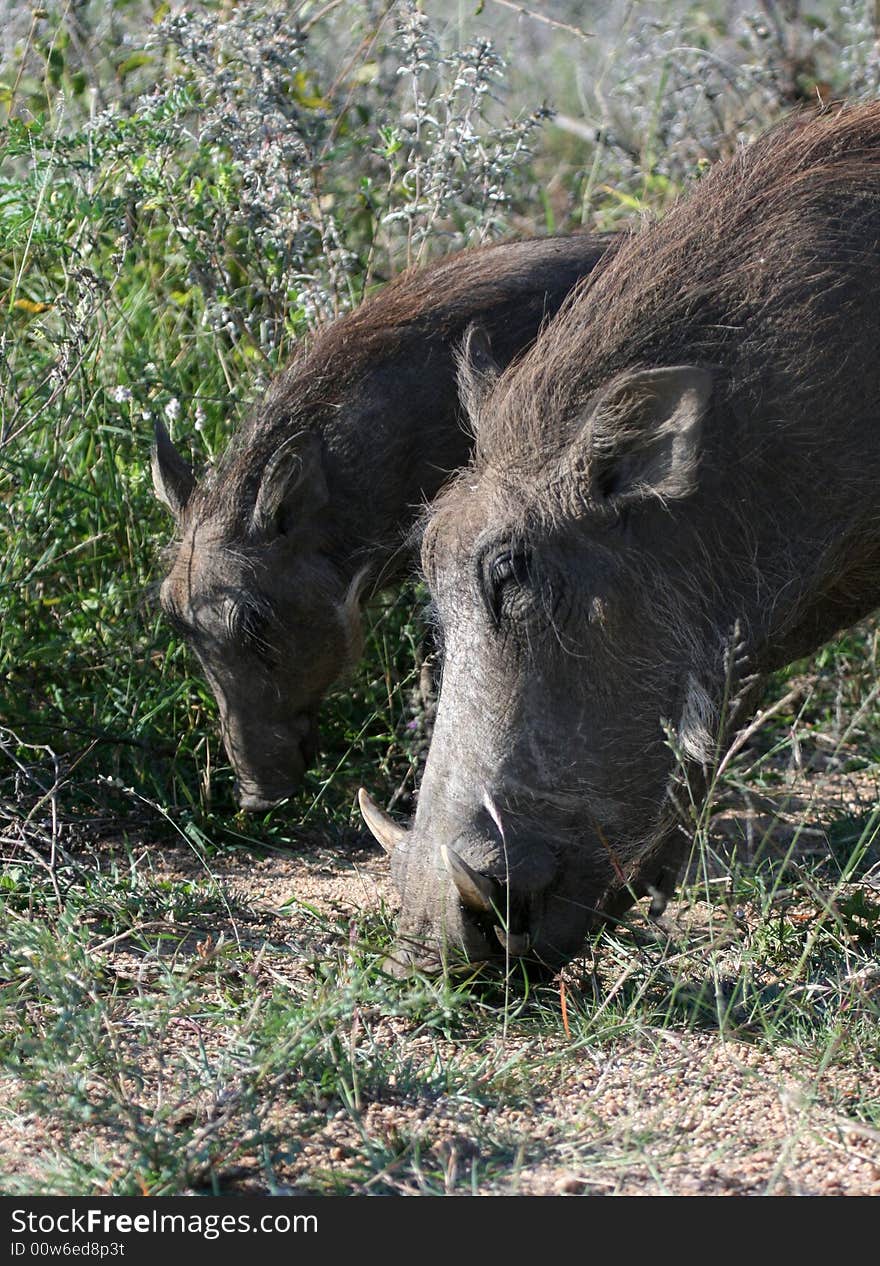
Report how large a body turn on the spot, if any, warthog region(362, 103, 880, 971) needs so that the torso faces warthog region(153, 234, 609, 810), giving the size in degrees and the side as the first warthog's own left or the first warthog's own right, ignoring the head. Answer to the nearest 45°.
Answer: approximately 45° to the first warthog's own right
